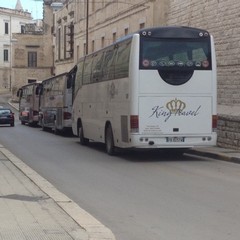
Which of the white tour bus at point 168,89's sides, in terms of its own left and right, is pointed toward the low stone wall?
right

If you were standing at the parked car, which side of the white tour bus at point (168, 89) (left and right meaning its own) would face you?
front

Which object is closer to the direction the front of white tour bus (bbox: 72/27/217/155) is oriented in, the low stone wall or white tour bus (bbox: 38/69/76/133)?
the white tour bus

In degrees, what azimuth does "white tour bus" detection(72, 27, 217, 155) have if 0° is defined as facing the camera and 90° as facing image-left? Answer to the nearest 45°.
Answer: approximately 135°

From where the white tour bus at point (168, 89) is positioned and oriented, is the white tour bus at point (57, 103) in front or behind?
in front

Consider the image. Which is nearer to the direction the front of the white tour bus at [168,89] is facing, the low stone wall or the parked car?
the parked car
